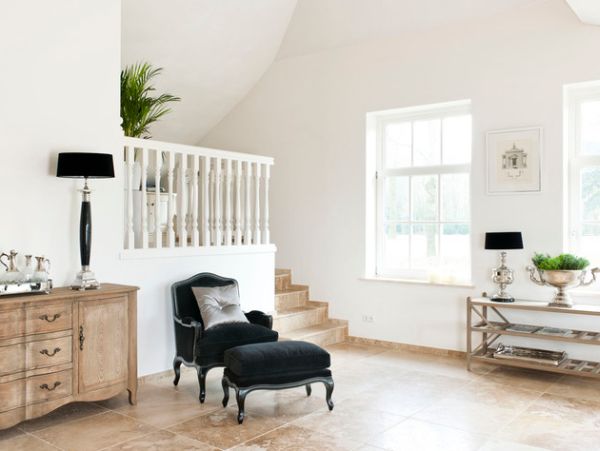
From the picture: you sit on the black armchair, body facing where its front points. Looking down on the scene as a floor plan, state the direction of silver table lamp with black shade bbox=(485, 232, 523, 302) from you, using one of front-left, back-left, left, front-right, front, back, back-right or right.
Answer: front-left

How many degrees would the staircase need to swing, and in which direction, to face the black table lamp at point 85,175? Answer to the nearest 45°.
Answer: approximately 90° to its right

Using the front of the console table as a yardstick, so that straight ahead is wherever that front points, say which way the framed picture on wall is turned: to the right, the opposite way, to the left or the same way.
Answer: the same way

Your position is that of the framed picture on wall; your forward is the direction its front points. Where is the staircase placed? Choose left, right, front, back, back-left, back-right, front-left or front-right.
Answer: front-right

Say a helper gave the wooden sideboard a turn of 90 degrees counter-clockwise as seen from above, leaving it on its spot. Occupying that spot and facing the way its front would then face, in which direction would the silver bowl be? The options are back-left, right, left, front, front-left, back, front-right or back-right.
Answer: front-right

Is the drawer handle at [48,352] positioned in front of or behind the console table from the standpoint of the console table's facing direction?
in front

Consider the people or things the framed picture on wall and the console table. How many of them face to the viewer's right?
0

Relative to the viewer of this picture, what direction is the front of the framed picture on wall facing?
facing the viewer and to the left of the viewer

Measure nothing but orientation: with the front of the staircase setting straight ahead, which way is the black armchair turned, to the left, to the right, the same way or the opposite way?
the same way

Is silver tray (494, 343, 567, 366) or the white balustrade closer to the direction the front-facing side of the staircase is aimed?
the silver tray

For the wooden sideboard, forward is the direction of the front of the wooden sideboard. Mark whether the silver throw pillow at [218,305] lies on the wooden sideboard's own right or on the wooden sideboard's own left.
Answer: on the wooden sideboard's own left

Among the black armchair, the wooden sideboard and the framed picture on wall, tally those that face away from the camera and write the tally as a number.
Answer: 0

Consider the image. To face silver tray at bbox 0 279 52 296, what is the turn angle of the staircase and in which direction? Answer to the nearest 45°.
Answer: approximately 90° to its right

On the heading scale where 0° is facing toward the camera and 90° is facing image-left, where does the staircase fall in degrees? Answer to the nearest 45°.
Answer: approximately 315°
